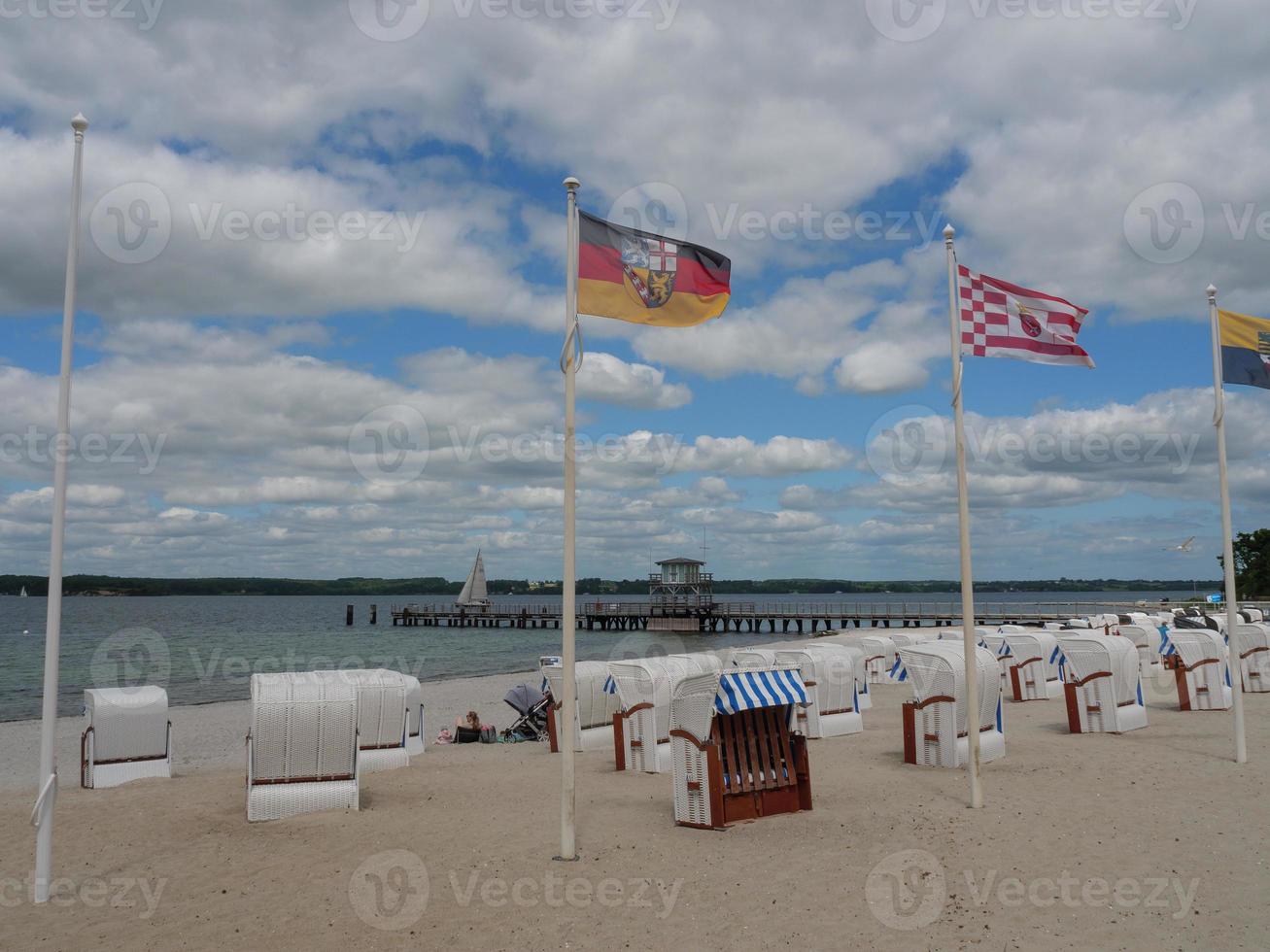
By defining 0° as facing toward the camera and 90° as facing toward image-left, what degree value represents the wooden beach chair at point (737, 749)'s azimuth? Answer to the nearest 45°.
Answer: approximately 315°

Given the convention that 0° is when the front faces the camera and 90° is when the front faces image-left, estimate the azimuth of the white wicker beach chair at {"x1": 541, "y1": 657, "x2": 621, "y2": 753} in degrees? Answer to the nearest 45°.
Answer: approximately 135°

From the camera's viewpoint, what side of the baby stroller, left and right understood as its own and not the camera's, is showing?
left

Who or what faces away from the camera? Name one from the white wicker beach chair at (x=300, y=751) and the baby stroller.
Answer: the white wicker beach chair

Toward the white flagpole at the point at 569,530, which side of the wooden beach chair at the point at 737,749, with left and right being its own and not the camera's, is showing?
right

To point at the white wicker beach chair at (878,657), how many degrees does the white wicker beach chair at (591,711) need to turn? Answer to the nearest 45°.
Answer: approximately 90° to its right

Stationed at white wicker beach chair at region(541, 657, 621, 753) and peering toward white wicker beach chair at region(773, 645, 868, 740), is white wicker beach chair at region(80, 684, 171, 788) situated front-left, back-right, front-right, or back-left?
back-right

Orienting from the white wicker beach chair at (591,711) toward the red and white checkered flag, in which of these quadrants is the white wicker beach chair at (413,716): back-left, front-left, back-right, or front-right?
back-right
